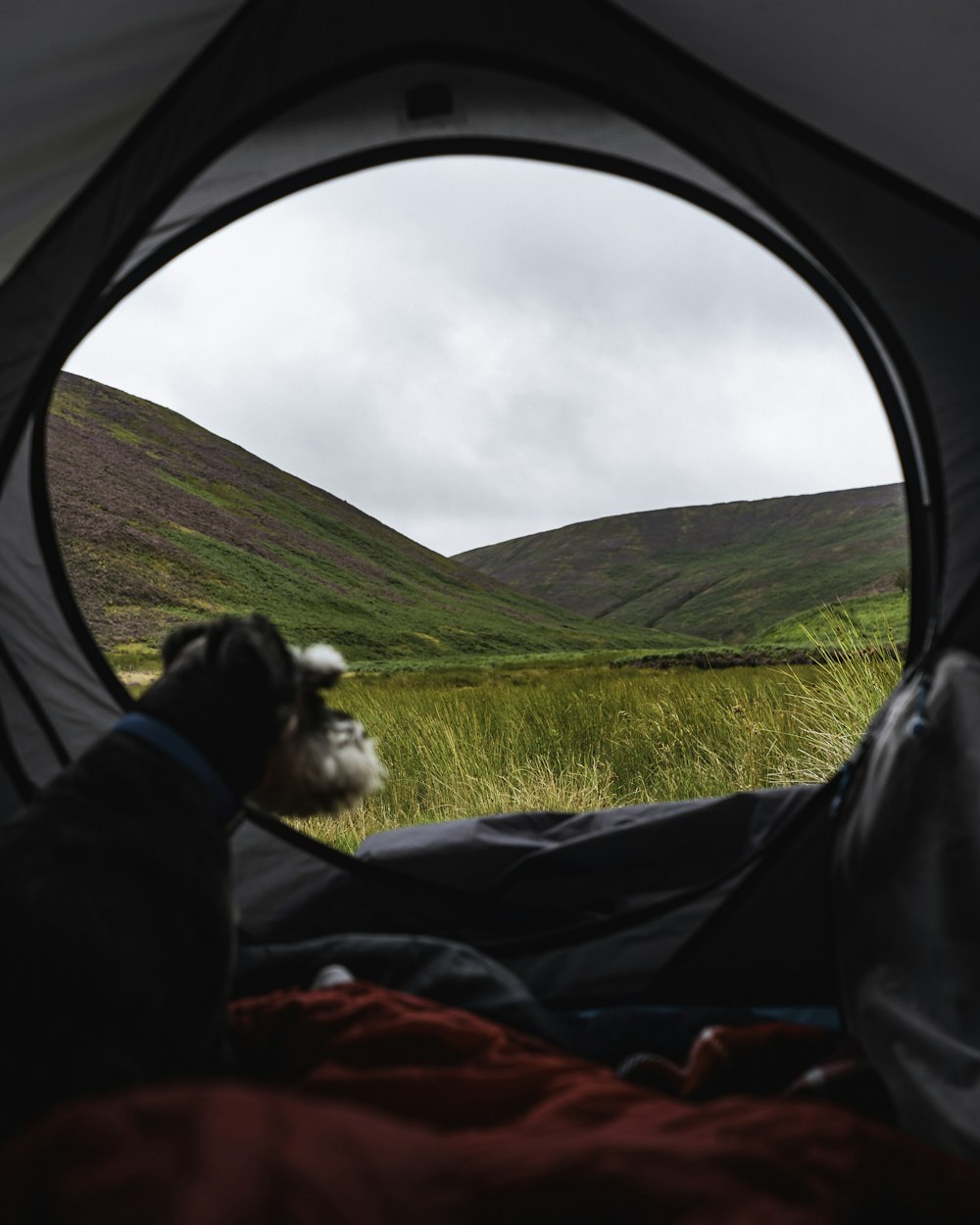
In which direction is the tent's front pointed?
away from the camera
